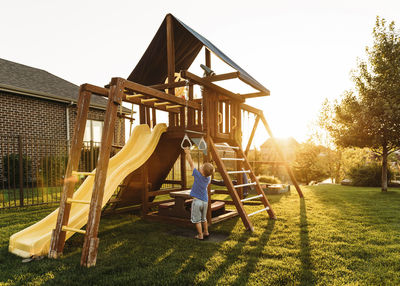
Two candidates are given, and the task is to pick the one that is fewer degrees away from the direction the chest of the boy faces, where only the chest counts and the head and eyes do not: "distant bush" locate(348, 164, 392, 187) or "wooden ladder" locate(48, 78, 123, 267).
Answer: the distant bush

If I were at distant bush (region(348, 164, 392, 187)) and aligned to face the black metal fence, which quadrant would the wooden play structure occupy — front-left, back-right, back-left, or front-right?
front-left

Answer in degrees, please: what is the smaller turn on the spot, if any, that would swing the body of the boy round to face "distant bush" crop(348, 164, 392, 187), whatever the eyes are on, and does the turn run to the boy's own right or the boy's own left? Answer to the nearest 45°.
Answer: approximately 45° to the boy's own right

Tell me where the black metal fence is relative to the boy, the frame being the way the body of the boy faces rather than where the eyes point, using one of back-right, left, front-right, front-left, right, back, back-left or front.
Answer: front-left

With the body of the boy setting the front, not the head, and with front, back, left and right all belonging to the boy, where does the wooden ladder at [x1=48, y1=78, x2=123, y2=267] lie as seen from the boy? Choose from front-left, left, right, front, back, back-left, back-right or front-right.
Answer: back-left

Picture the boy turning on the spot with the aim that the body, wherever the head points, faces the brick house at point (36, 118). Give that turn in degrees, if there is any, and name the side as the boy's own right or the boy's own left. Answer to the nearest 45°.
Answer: approximately 45° to the boy's own left

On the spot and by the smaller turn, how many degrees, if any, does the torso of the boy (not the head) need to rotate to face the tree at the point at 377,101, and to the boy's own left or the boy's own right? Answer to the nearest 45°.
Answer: approximately 45° to the boy's own right

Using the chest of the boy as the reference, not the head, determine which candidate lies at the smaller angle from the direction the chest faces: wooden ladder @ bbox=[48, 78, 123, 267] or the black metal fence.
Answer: the black metal fence

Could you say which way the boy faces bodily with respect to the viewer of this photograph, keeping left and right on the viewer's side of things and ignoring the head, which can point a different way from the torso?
facing away from the viewer

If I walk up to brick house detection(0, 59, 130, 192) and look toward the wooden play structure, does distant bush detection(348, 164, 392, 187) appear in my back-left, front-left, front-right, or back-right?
front-left

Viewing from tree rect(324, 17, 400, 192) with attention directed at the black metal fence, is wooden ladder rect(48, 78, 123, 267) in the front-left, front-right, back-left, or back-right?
front-left

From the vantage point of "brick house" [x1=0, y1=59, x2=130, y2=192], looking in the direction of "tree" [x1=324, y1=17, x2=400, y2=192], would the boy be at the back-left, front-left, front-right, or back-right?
front-right
